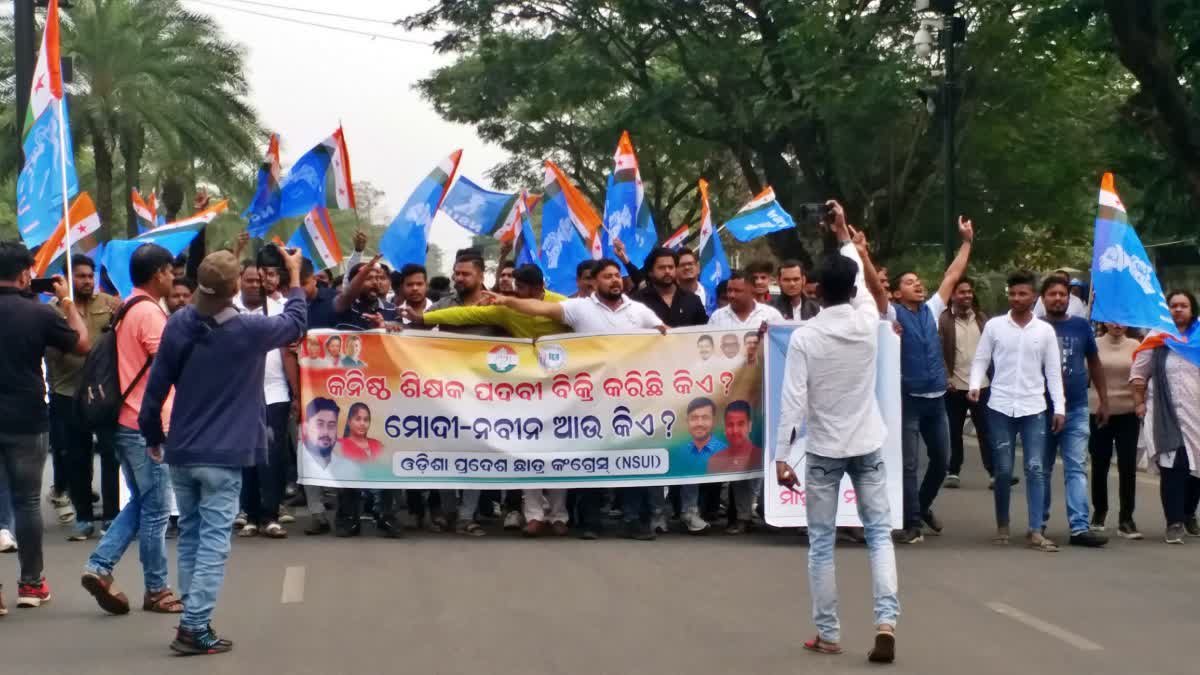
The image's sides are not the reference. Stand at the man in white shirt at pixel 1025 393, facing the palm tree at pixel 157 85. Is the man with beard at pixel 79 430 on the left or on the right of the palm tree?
left

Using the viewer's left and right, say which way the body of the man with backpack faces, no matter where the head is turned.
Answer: facing to the right of the viewer

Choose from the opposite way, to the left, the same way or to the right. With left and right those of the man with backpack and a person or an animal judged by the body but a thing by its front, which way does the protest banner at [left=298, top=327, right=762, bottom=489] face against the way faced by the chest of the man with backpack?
to the right

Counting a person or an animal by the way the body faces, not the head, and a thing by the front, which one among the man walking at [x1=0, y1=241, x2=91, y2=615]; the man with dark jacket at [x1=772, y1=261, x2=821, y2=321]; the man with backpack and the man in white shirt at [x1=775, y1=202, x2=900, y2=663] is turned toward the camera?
the man with dark jacket

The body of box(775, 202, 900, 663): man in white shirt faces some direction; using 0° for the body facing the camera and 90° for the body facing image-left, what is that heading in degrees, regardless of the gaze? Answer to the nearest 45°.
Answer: approximately 180°

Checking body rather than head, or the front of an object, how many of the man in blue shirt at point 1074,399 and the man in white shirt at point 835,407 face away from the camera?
1

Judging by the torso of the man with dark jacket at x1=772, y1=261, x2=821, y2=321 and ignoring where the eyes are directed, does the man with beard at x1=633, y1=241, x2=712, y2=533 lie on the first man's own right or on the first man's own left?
on the first man's own right

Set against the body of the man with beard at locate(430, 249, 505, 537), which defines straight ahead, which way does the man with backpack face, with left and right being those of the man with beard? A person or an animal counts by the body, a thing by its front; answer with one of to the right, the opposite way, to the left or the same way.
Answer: to the left

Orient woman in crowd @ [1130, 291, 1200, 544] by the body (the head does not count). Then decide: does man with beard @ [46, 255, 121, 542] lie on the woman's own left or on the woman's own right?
on the woman's own right
